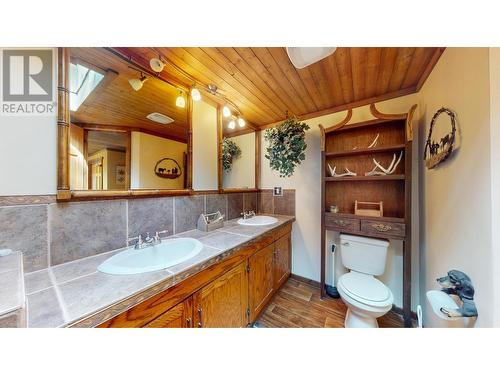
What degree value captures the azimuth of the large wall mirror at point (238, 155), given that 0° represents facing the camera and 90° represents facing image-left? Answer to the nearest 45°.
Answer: approximately 315°

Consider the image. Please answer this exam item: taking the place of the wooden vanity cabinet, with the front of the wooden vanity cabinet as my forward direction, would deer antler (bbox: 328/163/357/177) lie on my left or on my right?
on my left

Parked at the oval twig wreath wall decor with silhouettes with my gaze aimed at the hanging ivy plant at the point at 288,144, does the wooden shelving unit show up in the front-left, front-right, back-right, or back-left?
front-right

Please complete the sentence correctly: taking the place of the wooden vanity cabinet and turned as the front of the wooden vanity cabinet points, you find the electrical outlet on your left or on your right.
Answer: on your left

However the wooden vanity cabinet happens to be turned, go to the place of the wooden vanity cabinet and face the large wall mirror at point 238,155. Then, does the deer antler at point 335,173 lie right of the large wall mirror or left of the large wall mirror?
right

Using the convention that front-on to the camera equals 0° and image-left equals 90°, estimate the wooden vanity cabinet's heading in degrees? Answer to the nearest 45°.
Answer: approximately 315°

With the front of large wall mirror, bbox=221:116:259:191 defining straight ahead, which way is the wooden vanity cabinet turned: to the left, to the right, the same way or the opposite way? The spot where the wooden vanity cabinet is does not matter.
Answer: the same way

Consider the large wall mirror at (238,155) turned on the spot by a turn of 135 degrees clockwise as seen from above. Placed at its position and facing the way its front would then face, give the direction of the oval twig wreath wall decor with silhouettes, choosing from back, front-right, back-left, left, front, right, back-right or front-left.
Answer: back-left

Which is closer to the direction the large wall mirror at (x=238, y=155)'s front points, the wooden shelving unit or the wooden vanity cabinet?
the wooden shelving unit

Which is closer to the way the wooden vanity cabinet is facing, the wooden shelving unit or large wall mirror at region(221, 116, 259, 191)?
the wooden shelving unit

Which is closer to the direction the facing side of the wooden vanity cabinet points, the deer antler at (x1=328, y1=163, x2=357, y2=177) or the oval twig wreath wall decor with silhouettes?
the oval twig wreath wall decor with silhouettes

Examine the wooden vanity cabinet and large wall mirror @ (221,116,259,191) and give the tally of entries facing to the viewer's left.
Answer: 0

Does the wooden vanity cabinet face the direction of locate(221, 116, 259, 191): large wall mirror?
no

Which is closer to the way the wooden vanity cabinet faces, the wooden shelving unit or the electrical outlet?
the wooden shelving unit
